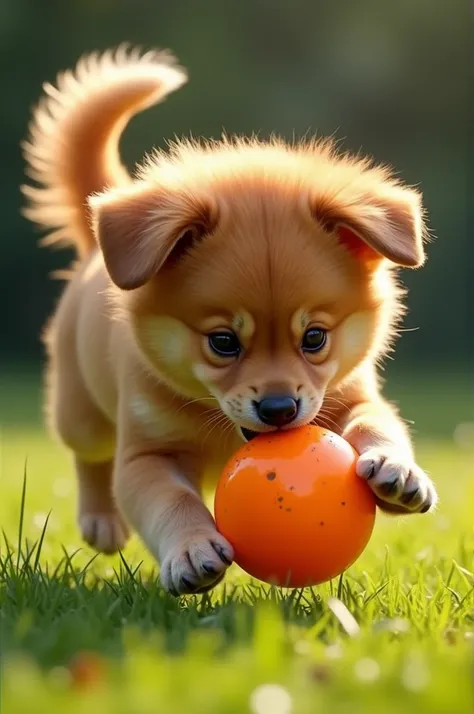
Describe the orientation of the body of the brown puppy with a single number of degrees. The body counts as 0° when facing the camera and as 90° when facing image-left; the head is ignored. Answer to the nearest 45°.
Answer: approximately 315°

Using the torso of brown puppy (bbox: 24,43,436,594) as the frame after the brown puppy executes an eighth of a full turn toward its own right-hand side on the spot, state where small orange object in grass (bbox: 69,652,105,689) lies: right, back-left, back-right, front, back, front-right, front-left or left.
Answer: front
